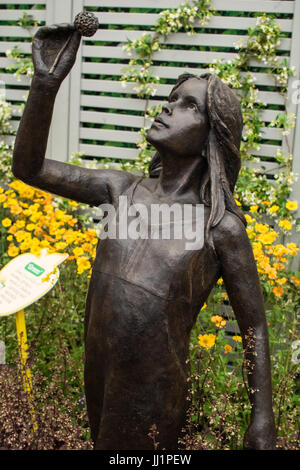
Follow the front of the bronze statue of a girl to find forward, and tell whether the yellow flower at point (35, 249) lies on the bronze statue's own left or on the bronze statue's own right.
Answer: on the bronze statue's own right

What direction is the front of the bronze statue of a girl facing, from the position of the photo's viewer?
facing the viewer and to the left of the viewer

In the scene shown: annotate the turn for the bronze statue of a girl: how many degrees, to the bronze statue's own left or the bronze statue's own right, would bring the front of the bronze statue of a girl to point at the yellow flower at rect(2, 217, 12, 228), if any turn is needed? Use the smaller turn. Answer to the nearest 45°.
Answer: approximately 90° to the bronze statue's own right

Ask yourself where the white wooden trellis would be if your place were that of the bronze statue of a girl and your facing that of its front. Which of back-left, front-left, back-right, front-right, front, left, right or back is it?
back-right

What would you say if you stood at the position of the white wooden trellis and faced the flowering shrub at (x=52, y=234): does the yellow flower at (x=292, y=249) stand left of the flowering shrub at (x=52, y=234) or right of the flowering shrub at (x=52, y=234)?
left

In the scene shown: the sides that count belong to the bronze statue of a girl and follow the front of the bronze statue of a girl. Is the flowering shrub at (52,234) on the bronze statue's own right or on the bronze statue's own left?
on the bronze statue's own right
